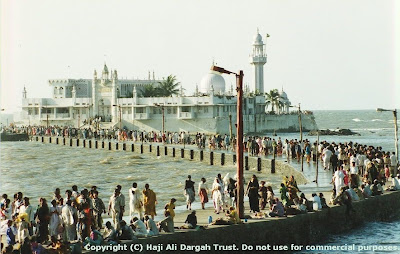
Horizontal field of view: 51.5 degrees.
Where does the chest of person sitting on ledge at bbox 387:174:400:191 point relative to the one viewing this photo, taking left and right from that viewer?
facing to the left of the viewer

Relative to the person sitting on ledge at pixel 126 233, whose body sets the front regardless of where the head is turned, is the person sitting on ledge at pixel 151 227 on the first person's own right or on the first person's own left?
on the first person's own right

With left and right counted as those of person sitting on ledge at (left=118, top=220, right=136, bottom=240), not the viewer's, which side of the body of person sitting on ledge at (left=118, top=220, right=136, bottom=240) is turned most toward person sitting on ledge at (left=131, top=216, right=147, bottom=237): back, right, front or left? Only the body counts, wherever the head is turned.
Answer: right

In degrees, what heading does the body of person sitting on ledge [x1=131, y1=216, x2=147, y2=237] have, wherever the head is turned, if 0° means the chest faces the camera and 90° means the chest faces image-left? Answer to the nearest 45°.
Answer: approximately 135°
